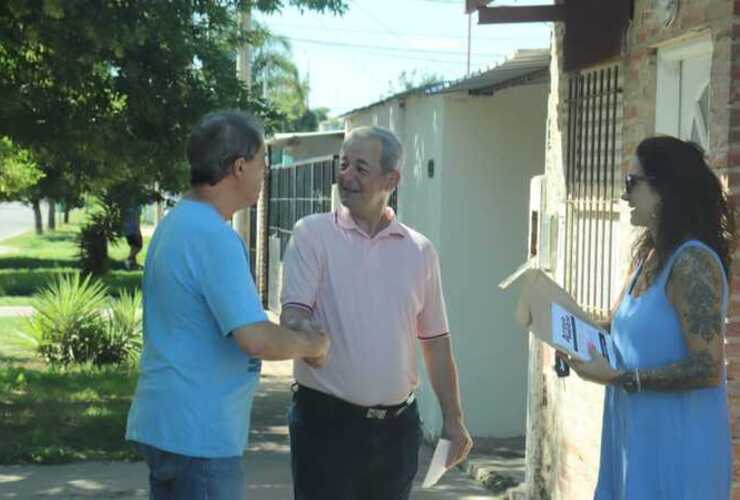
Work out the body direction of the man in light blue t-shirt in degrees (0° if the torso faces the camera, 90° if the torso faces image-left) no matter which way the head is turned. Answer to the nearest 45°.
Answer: approximately 225°

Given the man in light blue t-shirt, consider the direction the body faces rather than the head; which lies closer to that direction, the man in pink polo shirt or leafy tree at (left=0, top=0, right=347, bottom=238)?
the man in pink polo shirt

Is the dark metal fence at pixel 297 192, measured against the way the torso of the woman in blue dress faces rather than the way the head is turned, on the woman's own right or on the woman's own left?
on the woman's own right

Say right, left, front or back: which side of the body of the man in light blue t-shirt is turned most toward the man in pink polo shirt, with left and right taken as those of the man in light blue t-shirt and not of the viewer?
front

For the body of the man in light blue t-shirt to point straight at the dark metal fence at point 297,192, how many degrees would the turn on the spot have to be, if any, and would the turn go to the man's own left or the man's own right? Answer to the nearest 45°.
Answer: approximately 45° to the man's own left

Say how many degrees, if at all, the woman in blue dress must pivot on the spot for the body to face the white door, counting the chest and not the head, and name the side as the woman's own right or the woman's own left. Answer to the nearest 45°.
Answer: approximately 90° to the woman's own right

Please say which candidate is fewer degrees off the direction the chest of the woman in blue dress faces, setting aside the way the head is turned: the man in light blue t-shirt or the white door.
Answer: the man in light blue t-shirt

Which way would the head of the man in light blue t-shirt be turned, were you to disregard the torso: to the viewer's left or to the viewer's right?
to the viewer's right

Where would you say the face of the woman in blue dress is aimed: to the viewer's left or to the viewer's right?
to the viewer's left

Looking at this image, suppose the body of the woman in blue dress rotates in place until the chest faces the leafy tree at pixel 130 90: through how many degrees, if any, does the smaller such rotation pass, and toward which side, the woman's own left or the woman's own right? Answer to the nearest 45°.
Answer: approximately 45° to the woman's own right

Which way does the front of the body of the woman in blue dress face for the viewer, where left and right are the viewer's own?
facing to the left of the viewer

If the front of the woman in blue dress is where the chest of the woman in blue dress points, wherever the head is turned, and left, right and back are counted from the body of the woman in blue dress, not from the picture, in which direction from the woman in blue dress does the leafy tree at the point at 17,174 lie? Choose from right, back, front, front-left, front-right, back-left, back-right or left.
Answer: front-right

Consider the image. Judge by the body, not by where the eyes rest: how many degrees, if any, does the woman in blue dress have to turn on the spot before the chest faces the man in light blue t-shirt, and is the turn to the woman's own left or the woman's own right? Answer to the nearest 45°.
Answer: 0° — they already face them

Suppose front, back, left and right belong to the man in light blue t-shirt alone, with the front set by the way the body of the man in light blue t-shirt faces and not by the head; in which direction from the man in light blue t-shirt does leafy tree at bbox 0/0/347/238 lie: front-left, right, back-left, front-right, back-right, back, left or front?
front-left
